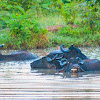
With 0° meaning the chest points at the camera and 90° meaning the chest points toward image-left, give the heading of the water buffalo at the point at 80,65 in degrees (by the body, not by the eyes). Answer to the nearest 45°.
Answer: approximately 45°

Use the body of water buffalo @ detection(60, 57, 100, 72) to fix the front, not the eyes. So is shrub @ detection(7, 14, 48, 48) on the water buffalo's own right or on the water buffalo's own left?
on the water buffalo's own right
